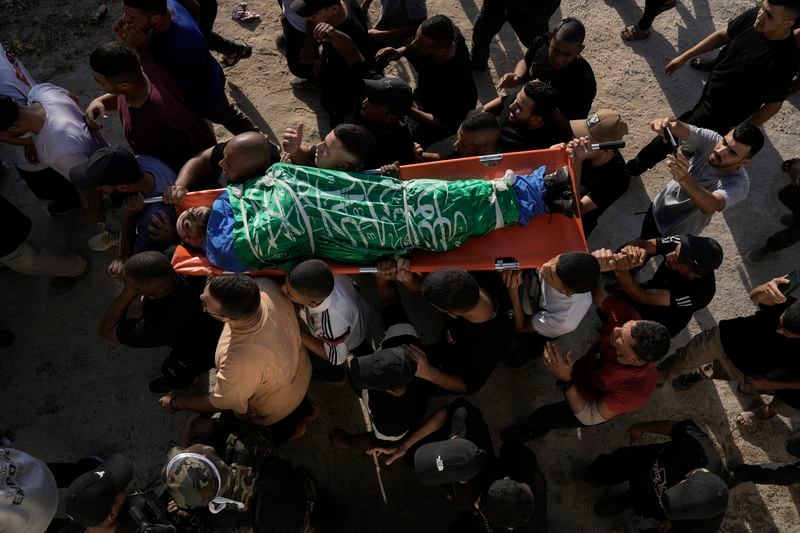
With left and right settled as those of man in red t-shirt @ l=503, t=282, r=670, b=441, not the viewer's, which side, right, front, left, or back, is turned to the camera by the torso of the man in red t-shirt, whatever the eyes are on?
left

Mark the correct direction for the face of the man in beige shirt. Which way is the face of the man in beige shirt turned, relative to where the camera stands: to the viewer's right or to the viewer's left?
to the viewer's left

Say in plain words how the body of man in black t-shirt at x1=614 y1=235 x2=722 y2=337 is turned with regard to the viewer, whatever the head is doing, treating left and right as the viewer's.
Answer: facing to the left of the viewer
